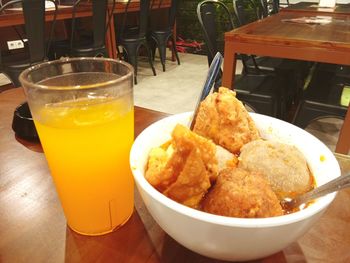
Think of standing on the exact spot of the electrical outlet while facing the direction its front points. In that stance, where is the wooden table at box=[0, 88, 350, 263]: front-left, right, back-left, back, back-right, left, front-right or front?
front

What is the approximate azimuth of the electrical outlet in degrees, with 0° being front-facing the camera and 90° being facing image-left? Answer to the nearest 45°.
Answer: approximately 0°

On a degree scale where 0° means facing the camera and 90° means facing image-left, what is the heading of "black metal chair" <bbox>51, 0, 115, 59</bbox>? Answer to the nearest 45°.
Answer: approximately 135°

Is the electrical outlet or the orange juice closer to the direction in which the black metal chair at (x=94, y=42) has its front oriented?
the electrical outlet

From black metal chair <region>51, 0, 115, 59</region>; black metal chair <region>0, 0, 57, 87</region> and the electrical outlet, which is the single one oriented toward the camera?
the electrical outlet

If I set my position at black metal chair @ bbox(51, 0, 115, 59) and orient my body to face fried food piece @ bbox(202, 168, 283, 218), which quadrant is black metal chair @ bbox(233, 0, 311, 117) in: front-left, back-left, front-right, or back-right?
front-left

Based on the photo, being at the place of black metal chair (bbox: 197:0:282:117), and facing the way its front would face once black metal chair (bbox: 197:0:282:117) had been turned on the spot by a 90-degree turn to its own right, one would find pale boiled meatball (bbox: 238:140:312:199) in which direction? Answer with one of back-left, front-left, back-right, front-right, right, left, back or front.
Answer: front-left

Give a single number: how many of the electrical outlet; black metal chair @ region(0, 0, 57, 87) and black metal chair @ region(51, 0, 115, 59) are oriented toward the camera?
1

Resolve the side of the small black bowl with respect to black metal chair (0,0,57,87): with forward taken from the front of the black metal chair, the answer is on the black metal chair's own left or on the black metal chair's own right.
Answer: on the black metal chair's own left

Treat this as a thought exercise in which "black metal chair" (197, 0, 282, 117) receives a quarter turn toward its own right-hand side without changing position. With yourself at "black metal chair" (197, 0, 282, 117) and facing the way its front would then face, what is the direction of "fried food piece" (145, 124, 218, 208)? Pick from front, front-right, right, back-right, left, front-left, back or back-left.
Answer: front-left

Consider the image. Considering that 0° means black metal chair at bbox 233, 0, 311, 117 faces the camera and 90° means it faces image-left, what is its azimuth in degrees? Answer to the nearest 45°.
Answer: approximately 315°

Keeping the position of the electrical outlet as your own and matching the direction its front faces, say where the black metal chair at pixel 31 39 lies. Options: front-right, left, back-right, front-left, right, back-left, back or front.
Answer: front

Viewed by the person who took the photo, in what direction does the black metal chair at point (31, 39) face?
facing away from the viewer and to the left of the viewer
